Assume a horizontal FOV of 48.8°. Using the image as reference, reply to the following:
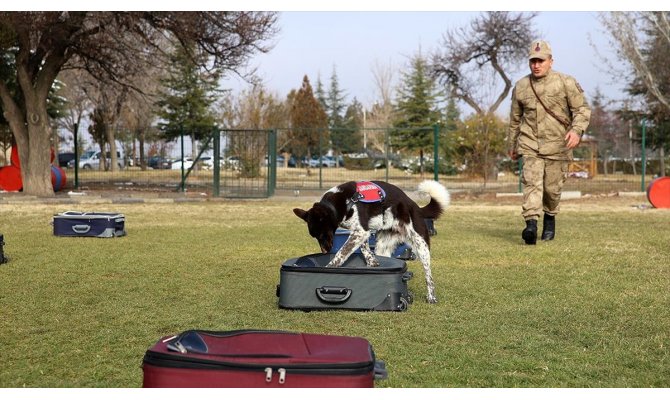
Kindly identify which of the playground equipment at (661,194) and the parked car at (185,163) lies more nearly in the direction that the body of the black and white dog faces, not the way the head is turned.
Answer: the parked car

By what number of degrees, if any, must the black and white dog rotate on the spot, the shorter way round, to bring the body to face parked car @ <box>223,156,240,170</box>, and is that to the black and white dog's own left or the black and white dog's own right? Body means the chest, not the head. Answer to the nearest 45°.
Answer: approximately 90° to the black and white dog's own right

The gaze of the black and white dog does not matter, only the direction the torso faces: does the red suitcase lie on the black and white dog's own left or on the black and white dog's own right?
on the black and white dog's own left

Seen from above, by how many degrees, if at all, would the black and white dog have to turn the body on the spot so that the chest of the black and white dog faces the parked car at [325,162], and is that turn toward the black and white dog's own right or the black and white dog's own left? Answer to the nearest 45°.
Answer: approximately 90° to the black and white dog's own right

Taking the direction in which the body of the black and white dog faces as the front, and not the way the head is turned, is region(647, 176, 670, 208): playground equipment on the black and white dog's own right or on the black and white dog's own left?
on the black and white dog's own right

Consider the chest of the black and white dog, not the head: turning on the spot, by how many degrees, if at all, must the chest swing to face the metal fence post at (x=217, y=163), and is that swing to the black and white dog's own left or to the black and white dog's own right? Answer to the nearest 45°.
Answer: approximately 90° to the black and white dog's own right

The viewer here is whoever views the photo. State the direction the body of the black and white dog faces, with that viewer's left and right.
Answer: facing to the left of the viewer

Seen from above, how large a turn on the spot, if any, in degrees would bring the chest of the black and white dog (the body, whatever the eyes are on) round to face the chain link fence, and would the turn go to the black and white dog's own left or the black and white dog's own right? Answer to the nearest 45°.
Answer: approximately 90° to the black and white dog's own right

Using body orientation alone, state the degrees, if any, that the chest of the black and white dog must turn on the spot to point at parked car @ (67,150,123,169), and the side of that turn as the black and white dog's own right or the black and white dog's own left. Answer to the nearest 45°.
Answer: approximately 45° to the black and white dog's own right

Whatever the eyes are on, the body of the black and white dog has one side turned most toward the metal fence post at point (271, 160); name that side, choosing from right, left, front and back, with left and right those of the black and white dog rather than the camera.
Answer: right

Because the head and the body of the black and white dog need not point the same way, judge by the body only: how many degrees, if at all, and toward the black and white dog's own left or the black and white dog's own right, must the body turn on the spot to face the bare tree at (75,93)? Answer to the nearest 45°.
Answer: approximately 45° to the black and white dog's own right
